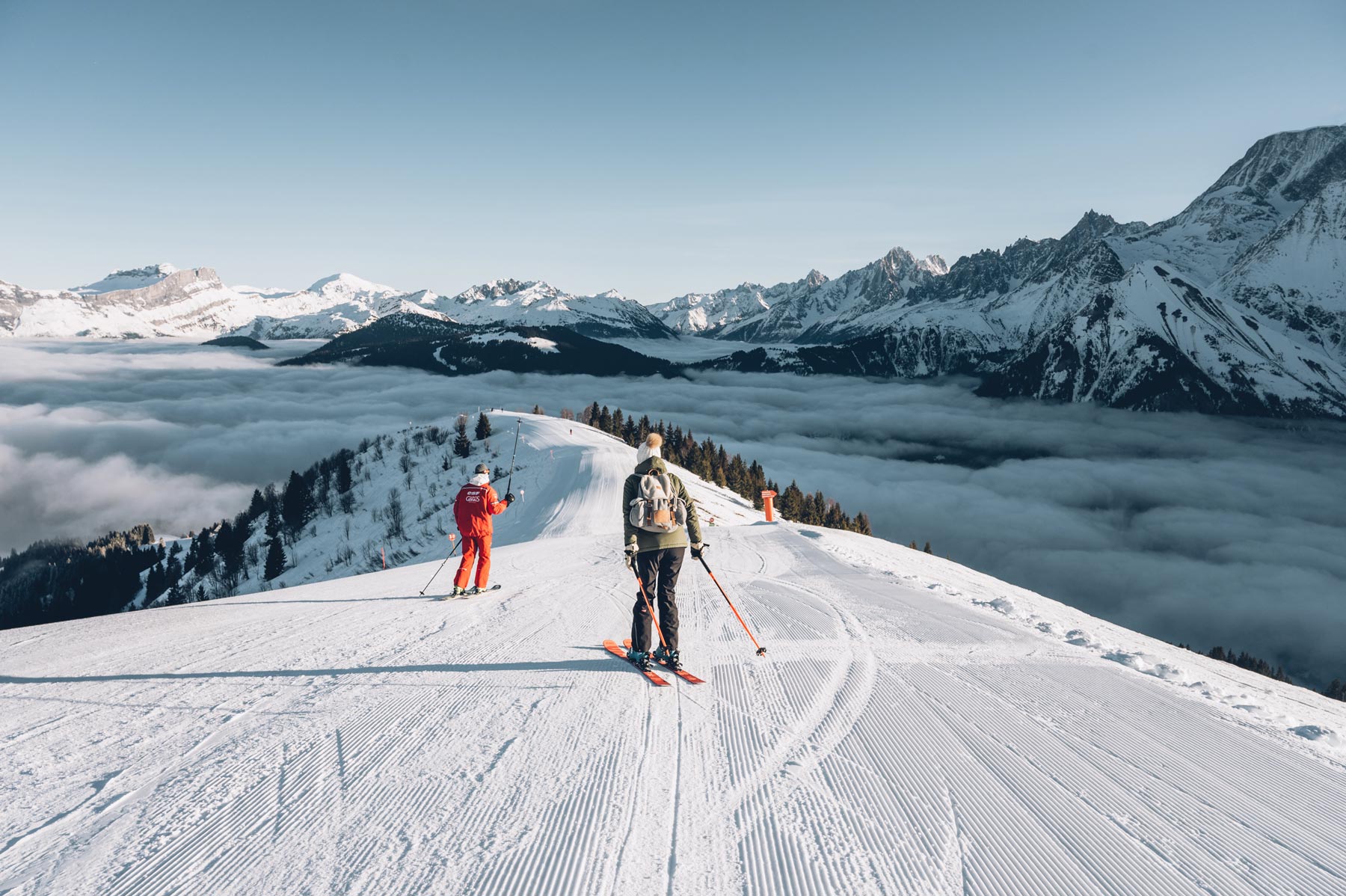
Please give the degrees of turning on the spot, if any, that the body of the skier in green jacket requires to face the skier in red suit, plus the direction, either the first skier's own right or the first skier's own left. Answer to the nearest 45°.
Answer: approximately 45° to the first skier's own left

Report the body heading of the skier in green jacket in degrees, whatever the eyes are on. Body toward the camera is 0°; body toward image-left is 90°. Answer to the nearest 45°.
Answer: approximately 180°

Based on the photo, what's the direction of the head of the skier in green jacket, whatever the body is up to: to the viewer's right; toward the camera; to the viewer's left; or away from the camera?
away from the camera
